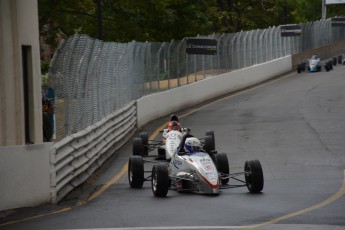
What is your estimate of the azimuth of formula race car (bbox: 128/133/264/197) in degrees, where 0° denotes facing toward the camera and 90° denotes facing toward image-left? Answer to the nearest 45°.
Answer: approximately 0°

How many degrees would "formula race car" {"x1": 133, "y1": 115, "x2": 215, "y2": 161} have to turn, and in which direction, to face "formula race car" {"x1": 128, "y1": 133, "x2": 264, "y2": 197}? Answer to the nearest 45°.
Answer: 0° — it already faces it

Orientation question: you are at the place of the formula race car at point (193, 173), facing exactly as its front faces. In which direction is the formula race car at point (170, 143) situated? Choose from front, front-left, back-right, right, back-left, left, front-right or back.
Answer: back

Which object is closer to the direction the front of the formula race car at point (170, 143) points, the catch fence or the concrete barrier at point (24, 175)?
the concrete barrier

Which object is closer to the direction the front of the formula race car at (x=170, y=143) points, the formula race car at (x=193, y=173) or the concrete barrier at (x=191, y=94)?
the formula race car

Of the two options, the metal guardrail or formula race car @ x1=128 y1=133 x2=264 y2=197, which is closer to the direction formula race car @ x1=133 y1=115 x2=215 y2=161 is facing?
the formula race car

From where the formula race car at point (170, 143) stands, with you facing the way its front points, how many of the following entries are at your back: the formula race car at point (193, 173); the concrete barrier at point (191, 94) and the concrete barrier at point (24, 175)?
1

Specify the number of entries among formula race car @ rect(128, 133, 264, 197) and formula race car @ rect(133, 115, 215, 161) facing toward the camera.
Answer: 2

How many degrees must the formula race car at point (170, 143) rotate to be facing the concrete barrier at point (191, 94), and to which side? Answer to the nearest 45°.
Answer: approximately 180°
